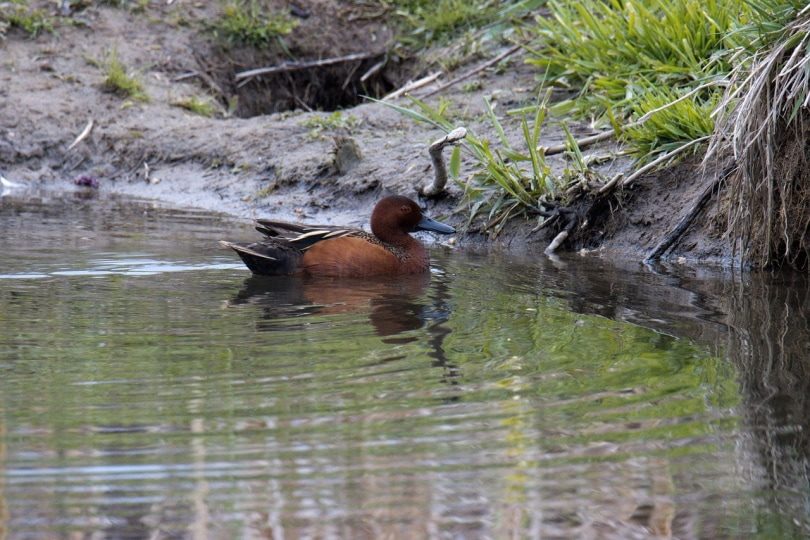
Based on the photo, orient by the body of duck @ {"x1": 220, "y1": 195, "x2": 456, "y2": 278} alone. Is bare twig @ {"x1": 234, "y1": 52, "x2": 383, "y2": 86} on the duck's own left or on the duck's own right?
on the duck's own left

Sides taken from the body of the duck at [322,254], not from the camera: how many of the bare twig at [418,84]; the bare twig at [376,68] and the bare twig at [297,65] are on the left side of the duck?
3

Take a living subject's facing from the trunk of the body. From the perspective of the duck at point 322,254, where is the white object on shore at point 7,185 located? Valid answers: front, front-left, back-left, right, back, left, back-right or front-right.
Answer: back-left

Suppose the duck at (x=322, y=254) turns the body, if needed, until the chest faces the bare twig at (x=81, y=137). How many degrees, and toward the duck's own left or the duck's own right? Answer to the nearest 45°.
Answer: approximately 135° to the duck's own left

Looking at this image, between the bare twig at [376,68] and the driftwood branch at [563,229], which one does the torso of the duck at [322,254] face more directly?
the driftwood branch

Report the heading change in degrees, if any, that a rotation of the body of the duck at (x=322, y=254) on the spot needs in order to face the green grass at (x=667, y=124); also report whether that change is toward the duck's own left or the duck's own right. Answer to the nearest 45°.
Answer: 0° — it already faces it

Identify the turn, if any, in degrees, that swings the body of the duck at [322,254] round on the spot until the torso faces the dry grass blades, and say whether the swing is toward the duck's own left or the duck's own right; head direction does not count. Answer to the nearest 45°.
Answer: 0° — it already faces it

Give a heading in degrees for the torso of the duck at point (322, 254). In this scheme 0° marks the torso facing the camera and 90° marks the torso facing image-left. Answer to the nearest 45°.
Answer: approximately 270°

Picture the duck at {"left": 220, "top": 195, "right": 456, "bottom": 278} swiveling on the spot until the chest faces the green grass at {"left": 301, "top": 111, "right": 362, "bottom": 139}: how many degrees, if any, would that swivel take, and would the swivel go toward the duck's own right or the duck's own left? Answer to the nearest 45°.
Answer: approximately 90° to the duck's own left

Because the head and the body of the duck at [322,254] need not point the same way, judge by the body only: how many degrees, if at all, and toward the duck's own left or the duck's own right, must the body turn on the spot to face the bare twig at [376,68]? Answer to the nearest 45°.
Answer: approximately 90° to the duck's own left
